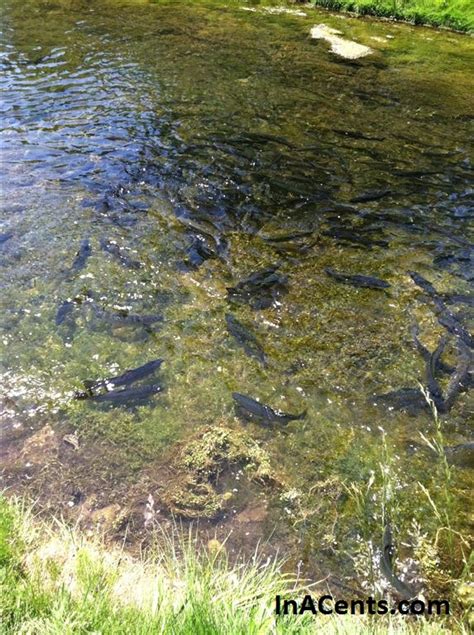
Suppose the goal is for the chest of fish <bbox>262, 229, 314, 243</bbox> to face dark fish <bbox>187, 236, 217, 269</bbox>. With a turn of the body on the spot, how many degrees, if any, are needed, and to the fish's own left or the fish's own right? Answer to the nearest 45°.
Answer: approximately 45° to the fish's own left

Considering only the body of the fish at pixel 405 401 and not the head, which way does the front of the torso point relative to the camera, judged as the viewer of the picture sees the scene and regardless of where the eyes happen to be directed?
to the viewer's left

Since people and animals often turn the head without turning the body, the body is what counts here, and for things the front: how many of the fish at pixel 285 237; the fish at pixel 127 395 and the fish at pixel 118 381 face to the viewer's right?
2

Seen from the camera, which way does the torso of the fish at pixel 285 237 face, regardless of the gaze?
to the viewer's left

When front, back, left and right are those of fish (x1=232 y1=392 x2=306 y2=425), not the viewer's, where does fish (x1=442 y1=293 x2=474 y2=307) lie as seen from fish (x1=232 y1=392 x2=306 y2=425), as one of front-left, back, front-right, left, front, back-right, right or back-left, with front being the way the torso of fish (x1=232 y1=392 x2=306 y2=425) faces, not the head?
back-right

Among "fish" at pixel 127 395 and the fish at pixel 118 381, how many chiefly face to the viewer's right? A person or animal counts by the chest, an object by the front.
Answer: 2
